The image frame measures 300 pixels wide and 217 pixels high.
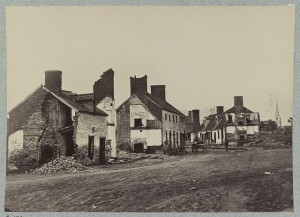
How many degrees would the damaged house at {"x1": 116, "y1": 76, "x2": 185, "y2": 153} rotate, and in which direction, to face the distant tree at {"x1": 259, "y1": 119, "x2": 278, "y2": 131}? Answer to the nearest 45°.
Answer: approximately 45° to its left

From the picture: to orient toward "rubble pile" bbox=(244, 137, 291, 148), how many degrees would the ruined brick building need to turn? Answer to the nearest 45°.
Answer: approximately 45° to its left

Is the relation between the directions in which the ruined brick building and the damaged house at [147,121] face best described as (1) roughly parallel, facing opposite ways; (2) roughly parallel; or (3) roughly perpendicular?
roughly parallel

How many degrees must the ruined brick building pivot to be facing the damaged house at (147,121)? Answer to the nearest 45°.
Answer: approximately 45° to its left

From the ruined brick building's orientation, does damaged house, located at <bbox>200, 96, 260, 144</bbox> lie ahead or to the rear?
ahead

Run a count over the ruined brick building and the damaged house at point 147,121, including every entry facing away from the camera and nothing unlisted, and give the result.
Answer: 0

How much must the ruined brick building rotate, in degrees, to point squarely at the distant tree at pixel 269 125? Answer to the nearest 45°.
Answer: approximately 45° to its left

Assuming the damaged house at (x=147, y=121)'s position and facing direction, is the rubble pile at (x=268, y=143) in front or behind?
in front

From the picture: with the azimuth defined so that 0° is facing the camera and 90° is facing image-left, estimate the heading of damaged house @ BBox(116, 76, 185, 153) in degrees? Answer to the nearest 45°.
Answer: approximately 315°
